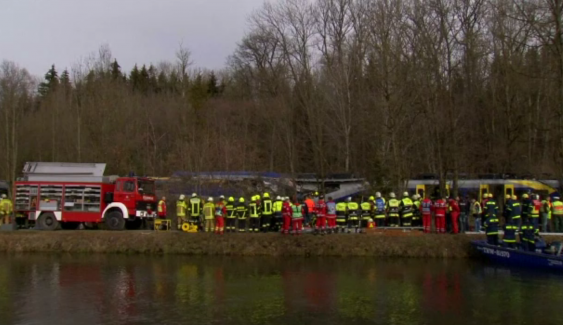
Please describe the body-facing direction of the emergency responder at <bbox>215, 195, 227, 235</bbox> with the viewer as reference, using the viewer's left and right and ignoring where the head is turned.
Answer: facing away from the viewer

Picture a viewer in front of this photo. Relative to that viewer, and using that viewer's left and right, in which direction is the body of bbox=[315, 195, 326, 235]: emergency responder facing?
facing away from the viewer

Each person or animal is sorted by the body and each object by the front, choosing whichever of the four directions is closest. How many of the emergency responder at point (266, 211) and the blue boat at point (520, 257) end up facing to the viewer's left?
1

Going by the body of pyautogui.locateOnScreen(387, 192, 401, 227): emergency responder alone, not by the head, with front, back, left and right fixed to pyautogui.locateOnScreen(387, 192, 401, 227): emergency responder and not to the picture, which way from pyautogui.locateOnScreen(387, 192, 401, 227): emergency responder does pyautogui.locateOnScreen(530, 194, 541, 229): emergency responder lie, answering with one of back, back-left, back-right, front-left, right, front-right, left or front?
right

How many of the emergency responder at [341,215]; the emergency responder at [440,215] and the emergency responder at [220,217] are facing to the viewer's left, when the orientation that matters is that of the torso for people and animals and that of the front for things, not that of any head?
0

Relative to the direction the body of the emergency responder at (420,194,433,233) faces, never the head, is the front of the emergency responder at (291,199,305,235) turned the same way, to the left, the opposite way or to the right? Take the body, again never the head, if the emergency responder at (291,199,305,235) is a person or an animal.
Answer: the same way

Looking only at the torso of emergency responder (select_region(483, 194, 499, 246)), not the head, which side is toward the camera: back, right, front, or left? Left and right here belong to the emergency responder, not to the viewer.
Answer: back

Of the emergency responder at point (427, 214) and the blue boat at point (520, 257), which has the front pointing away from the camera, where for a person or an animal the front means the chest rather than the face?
the emergency responder

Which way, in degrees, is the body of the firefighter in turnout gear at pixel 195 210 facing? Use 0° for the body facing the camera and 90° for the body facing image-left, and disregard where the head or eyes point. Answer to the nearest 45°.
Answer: approximately 180°

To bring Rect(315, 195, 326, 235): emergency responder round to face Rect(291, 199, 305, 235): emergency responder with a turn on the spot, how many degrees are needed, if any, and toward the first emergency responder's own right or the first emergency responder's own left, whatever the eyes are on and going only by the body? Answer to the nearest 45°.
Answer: approximately 90° to the first emergency responder's own left

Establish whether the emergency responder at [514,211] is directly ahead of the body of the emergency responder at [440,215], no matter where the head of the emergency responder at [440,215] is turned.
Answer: no

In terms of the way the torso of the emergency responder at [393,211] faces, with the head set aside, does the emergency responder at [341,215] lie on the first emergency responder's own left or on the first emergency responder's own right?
on the first emergency responder's own left

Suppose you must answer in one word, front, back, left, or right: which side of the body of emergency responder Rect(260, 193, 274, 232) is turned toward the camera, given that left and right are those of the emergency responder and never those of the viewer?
back

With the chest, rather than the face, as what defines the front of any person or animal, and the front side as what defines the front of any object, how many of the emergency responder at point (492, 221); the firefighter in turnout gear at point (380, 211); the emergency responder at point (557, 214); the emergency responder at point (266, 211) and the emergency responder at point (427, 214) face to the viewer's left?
0

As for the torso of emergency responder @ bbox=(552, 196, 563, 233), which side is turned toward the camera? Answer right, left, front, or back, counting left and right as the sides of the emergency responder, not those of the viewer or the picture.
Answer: back

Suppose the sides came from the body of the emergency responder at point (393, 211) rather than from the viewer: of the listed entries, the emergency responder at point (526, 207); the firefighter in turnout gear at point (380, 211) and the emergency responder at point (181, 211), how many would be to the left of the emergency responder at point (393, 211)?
2

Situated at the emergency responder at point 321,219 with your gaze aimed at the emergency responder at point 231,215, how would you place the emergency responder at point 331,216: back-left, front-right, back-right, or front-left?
back-right

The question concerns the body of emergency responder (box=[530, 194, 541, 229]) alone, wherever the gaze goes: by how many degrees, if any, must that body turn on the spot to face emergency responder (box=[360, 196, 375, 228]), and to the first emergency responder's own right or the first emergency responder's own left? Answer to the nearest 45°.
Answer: approximately 90° to the first emergency responder's own left
